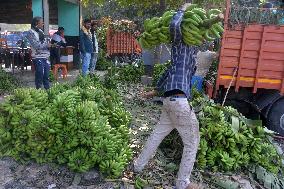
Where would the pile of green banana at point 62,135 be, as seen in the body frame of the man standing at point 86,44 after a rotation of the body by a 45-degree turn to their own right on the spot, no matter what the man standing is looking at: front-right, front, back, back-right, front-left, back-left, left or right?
front

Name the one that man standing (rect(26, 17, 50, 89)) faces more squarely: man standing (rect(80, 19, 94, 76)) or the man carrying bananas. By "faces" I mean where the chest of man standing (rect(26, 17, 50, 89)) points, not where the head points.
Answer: the man carrying bananas

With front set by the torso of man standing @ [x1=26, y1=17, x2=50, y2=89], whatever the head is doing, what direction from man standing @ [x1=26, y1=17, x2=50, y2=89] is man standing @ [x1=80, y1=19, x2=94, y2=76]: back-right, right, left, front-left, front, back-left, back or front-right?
left

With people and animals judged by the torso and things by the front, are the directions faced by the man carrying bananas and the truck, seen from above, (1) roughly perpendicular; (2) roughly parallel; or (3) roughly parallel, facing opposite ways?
roughly perpendicular

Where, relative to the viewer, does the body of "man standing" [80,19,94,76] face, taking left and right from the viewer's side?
facing the viewer and to the right of the viewer
